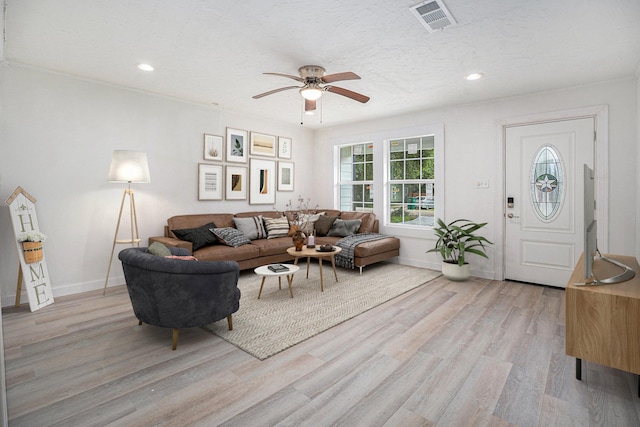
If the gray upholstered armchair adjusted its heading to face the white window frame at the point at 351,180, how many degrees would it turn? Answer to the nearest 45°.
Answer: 0° — it already faces it

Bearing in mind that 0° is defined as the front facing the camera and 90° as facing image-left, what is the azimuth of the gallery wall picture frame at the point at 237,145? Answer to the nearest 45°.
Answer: approximately 315°

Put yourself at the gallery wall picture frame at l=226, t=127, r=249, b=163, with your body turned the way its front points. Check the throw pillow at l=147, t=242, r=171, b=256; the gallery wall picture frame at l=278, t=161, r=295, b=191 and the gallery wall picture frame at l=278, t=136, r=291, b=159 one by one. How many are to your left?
2

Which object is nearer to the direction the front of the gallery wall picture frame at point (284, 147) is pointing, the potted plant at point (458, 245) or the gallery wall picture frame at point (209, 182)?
the potted plant

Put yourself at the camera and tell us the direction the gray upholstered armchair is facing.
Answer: facing away from the viewer and to the right of the viewer

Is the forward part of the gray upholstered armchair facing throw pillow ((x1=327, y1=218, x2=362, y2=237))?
yes

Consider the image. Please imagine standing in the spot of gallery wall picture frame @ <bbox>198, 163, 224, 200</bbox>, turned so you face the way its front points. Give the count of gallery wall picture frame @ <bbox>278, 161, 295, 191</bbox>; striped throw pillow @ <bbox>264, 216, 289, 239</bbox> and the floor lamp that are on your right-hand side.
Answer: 1

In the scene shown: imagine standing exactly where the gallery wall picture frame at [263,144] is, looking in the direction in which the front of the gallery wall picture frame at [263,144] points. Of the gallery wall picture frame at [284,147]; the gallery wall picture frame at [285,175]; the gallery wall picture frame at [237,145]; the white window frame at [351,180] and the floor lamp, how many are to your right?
2

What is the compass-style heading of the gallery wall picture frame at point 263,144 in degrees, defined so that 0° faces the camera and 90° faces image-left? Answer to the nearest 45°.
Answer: approximately 315°

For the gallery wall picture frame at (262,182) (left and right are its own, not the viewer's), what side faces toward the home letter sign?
right

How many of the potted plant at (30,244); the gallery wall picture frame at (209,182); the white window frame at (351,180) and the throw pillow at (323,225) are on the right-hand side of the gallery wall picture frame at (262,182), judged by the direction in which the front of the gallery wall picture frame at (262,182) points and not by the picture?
2

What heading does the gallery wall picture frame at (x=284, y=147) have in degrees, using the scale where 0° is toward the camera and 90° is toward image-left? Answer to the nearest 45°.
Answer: approximately 315°
